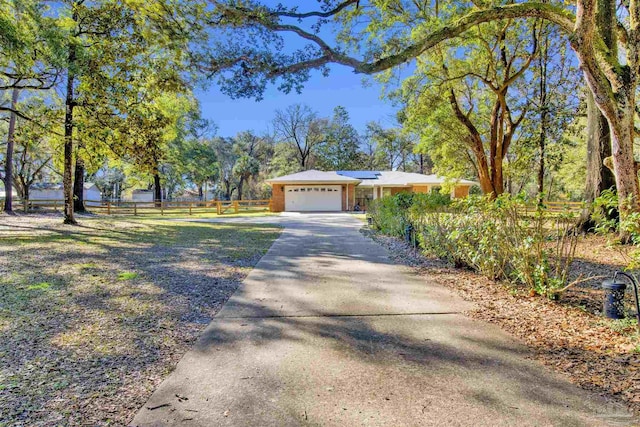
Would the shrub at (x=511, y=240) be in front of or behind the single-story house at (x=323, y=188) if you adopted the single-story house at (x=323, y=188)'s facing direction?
in front

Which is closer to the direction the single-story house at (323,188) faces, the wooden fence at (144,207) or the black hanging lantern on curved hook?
the black hanging lantern on curved hook

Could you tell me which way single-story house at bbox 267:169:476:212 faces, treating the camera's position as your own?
facing the viewer

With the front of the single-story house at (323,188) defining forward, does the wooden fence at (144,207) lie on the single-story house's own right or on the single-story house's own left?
on the single-story house's own right

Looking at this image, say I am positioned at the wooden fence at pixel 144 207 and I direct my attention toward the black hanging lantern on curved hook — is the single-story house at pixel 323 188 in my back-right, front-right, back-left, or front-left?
front-left

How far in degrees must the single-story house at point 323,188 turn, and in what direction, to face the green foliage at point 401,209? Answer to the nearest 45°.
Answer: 0° — it already faces it

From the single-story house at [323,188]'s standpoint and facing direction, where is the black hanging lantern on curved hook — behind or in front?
in front

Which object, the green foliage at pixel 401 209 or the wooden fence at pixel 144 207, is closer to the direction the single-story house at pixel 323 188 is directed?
the green foliage

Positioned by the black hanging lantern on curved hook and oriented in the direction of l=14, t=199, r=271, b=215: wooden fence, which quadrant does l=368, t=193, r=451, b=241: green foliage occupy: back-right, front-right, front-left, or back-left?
front-right
